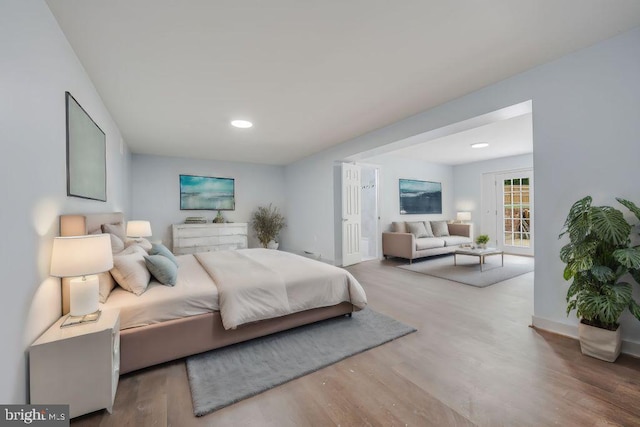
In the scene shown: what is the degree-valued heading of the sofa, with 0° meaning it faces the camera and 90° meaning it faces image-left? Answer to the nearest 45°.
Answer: approximately 315°

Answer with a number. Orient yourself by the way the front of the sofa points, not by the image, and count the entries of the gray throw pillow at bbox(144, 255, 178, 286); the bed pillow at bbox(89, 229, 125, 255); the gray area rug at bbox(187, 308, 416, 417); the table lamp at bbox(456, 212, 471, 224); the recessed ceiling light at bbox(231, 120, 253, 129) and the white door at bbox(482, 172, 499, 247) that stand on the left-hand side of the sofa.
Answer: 2

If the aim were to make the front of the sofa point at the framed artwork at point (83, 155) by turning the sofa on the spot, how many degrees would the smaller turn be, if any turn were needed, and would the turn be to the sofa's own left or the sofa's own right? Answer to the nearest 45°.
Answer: approximately 90° to the sofa's own right

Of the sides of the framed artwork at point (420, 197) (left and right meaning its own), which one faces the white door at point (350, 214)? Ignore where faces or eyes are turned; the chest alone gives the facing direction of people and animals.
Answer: right

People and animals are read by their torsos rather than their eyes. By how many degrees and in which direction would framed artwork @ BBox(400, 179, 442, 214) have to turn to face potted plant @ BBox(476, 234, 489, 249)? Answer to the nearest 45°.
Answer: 0° — it already faces it

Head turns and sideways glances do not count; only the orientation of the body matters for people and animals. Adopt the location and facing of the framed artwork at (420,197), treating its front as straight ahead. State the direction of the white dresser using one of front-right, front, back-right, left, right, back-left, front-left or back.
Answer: right

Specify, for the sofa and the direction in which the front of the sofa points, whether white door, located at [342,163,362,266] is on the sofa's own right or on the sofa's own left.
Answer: on the sofa's own right

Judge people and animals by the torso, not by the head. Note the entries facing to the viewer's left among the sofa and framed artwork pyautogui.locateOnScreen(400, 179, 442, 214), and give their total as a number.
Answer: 0

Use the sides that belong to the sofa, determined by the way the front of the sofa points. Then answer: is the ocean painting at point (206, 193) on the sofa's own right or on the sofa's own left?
on the sofa's own right

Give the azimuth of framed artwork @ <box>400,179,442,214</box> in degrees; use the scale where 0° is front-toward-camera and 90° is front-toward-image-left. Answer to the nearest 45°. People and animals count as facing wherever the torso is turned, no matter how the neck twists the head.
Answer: approximately 315°

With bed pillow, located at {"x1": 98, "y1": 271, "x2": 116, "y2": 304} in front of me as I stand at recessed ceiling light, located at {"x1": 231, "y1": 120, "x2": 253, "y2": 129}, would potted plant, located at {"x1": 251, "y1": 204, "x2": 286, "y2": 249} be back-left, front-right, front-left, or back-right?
back-right

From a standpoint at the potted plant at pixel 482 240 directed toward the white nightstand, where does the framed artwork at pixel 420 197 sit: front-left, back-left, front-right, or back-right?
back-right

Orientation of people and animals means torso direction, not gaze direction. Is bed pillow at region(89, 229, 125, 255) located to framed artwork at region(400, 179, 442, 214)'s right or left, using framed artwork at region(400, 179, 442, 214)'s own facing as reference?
on its right

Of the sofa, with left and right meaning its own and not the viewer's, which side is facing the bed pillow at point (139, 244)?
right

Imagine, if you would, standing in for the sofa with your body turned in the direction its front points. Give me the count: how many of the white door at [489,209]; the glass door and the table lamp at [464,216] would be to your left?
3
